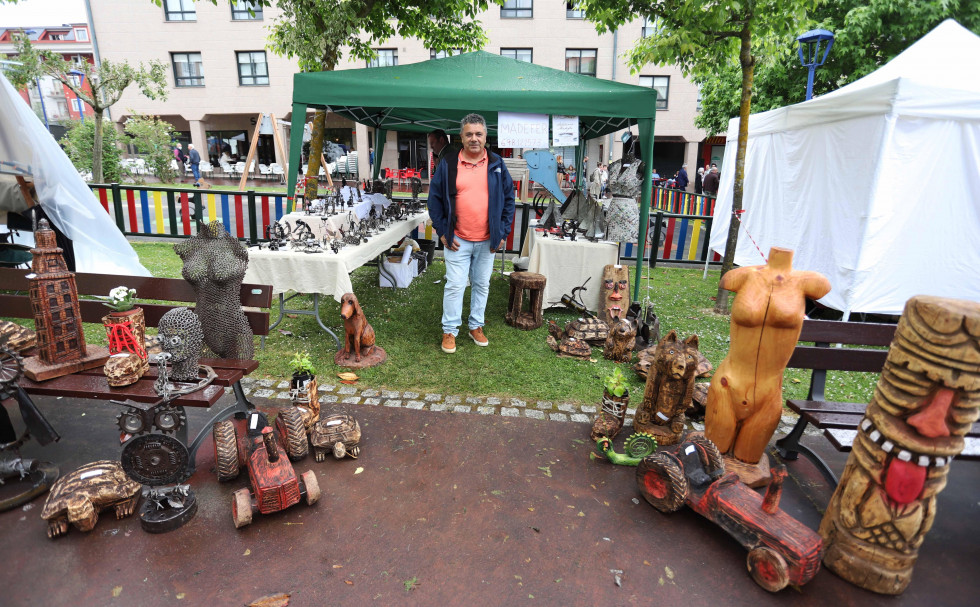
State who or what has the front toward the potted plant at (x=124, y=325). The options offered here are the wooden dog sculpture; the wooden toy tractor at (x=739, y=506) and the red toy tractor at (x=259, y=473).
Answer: the wooden dog sculpture

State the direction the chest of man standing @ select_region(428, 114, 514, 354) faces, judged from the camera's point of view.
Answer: toward the camera

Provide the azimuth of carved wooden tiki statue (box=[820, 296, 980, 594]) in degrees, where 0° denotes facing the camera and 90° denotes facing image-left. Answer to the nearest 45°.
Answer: approximately 0°

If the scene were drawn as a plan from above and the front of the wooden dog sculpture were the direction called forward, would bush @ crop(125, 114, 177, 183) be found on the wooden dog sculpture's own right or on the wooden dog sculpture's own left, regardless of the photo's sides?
on the wooden dog sculpture's own right

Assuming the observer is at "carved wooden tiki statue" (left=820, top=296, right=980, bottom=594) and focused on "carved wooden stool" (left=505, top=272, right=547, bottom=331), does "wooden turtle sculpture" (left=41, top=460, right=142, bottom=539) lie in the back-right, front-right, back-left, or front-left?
front-left

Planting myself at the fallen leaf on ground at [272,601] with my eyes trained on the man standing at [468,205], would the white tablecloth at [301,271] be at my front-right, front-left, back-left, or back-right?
front-left

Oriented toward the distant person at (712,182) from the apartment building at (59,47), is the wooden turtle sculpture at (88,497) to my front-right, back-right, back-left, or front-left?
front-right

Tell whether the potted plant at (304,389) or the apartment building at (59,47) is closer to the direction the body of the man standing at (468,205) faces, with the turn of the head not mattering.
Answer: the potted plant

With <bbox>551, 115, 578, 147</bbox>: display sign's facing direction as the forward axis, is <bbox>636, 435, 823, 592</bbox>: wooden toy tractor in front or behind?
in front

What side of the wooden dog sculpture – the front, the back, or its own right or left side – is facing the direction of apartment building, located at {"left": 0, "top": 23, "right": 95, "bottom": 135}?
right

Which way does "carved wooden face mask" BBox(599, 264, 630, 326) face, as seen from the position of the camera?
facing the viewer

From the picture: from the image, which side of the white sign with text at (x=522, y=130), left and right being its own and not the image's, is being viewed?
front

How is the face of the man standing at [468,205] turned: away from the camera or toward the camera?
toward the camera

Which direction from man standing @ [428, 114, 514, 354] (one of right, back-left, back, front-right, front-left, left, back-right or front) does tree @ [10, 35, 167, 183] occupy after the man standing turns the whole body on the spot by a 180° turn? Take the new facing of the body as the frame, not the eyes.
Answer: front-left

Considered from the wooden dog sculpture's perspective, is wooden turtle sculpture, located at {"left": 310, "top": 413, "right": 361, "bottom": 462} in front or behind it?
in front

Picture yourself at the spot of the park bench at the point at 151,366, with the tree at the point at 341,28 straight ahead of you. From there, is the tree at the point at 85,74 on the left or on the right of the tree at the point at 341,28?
left

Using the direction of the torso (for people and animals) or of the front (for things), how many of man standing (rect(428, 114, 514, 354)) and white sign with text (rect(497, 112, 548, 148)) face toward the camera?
2
